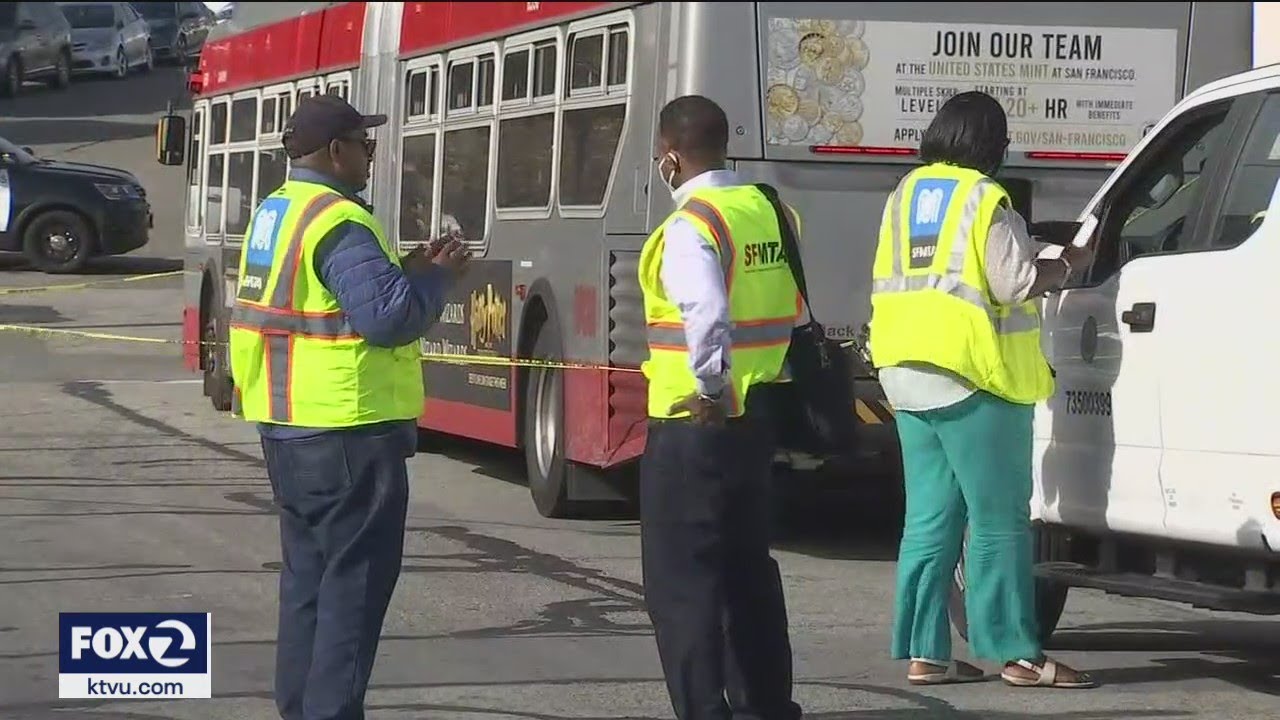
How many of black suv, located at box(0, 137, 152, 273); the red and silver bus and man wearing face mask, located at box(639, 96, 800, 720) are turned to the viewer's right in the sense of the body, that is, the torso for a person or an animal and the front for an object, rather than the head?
1

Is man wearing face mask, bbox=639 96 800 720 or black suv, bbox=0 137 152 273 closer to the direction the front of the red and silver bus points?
the black suv

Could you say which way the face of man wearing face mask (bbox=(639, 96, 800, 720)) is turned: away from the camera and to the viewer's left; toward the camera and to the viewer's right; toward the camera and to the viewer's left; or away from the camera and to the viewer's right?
away from the camera and to the viewer's left

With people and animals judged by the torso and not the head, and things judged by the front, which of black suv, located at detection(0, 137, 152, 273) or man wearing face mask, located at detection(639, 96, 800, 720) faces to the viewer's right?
the black suv

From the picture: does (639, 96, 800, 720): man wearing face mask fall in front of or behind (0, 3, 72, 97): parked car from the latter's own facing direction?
in front

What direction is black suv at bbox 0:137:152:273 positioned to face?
to the viewer's right

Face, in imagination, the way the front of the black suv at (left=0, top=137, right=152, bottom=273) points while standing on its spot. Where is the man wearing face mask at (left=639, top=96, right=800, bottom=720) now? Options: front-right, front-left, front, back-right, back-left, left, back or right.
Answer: right

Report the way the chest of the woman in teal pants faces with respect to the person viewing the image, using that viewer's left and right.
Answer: facing away from the viewer and to the right of the viewer

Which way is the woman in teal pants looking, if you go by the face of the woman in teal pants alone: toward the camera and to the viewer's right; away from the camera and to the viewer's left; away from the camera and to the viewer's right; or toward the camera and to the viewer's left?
away from the camera and to the viewer's right

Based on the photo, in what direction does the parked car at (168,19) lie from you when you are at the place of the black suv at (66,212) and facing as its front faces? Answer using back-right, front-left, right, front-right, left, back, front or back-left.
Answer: left
